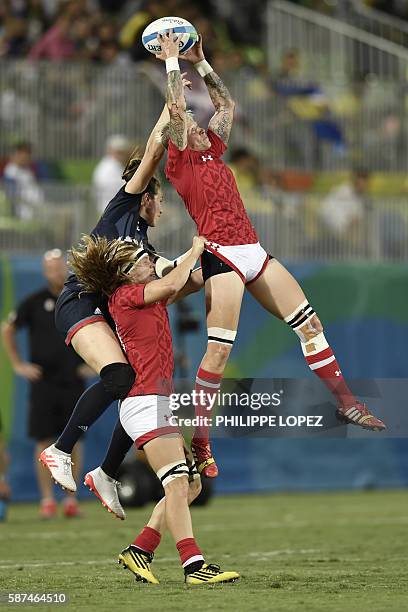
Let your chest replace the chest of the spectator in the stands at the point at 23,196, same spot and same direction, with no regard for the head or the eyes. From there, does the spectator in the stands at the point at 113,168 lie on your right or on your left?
on your left

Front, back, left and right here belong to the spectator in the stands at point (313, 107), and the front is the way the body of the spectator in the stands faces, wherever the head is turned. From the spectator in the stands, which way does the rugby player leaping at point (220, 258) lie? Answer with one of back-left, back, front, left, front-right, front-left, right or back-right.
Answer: front-left

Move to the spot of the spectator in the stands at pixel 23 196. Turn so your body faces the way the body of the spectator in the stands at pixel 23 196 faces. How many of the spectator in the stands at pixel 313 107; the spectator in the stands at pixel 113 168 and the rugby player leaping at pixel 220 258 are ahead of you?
1

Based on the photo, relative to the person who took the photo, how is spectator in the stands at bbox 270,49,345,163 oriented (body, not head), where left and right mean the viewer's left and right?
facing the viewer and to the left of the viewer

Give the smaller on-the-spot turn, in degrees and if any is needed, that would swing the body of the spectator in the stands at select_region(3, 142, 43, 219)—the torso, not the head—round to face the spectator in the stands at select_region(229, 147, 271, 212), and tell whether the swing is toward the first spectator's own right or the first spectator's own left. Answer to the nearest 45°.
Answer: approximately 90° to the first spectator's own left

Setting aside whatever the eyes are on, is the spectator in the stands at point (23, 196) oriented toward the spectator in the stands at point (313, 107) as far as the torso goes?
no

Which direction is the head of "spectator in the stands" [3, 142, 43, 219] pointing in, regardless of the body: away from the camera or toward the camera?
toward the camera

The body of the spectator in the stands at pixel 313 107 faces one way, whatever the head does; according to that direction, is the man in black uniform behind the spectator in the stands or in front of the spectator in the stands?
in front

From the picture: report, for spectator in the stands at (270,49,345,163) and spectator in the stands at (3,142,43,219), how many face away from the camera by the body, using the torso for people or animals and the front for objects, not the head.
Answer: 0

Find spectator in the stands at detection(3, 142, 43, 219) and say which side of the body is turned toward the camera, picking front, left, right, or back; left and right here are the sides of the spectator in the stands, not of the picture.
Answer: front

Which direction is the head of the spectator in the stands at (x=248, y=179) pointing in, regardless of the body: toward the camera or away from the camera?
toward the camera

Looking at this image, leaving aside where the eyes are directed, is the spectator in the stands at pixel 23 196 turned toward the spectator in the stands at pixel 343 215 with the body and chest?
no

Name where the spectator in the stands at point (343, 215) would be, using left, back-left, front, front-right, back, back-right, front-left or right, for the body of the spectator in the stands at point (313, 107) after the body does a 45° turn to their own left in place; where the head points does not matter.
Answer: front
